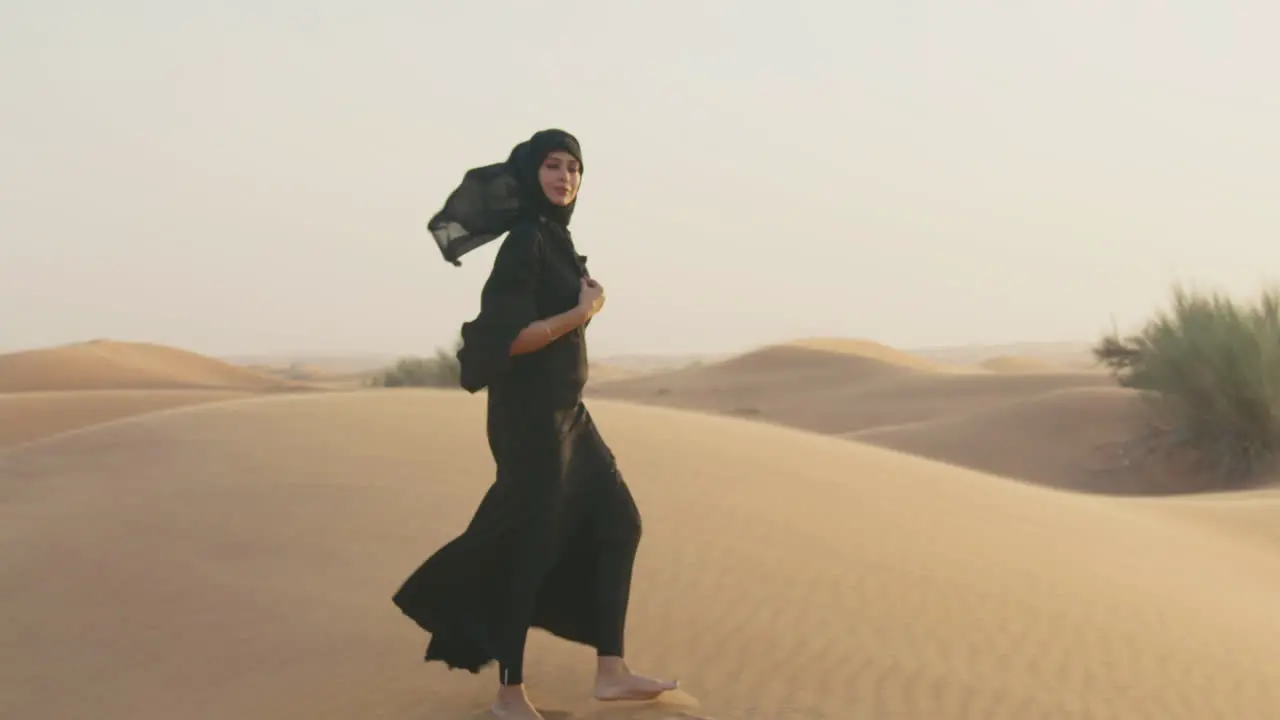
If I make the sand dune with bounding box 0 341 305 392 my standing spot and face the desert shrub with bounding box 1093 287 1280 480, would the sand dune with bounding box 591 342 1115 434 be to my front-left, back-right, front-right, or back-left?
front-left

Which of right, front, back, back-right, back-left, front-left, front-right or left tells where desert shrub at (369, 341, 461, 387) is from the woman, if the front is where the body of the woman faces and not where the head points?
left

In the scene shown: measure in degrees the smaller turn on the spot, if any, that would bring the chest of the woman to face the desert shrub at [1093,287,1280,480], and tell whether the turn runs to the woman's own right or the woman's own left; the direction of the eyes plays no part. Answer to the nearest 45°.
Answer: approximately 45° to the woman's own left

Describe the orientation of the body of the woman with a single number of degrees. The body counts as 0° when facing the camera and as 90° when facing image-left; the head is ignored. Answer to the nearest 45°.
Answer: approximately 270°

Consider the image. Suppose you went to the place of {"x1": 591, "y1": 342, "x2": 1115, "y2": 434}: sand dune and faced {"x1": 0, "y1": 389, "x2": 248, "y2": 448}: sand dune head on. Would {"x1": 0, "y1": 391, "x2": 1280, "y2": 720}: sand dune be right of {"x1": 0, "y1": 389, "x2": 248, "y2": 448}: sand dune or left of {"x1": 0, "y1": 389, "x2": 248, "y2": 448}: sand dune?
left

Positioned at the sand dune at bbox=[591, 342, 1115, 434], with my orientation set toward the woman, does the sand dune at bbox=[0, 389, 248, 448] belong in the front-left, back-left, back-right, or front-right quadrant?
front-right

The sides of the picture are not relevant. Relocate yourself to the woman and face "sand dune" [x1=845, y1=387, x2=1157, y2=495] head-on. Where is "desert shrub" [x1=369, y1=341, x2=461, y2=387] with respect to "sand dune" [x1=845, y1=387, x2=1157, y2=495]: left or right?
left

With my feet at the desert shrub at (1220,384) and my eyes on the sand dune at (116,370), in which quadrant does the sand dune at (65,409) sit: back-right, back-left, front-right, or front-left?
front-left

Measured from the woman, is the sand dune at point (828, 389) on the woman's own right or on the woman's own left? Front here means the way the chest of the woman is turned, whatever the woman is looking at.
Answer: on the woman's own left

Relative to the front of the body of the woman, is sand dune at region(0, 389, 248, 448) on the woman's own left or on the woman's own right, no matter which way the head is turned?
on the woman's own left

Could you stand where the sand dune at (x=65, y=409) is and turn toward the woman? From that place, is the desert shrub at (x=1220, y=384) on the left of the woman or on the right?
left

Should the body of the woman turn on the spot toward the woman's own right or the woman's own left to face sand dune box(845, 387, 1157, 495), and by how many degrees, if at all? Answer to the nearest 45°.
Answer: approximately 45° to the woman's own left
